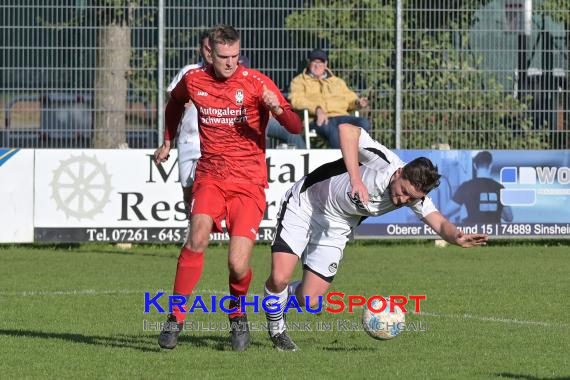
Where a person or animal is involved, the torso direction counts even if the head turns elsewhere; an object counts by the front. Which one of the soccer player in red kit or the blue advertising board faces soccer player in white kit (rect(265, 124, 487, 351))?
the blue advertising board

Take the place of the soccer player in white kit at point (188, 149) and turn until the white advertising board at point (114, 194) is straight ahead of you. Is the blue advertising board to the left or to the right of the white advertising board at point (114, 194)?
right

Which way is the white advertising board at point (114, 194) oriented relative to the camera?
toward the camera

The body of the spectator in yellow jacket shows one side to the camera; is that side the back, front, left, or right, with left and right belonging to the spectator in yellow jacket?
front

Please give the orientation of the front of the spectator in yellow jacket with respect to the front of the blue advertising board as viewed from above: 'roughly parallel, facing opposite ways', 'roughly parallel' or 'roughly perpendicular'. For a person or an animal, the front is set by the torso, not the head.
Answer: roughly parallel

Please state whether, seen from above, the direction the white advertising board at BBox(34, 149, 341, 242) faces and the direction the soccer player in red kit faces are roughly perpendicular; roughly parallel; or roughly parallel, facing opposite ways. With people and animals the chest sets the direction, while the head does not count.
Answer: roughly parallel

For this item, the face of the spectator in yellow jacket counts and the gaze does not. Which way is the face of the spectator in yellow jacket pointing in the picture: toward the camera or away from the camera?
toward the camera

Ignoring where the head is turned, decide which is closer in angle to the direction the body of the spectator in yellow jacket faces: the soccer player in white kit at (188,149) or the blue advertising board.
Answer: the soccer player in white kit

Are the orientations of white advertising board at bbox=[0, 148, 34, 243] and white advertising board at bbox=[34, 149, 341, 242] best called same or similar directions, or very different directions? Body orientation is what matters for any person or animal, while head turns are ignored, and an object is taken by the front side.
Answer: same or similar directions

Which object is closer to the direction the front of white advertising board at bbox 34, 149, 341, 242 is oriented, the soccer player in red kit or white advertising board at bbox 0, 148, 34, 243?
the soccer player in red kit

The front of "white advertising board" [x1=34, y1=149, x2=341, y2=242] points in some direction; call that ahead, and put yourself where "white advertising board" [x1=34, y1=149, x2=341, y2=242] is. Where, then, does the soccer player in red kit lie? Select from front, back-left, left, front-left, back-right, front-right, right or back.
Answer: front

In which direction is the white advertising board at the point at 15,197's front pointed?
toward the camera

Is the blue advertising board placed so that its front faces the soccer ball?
yes

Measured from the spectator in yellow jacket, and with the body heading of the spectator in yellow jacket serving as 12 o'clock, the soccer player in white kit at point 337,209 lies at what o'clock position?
The soccer player in white kit is roughly at 12 o'clock from the spectator in yellow jacket.

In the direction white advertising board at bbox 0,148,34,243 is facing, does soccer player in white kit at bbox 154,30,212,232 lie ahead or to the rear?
ahead
